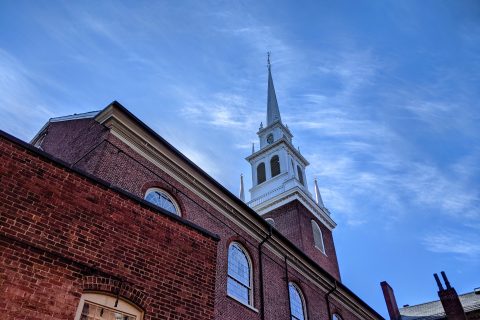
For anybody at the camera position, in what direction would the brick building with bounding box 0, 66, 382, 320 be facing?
facing away from the viewer and to the right of the viewer
